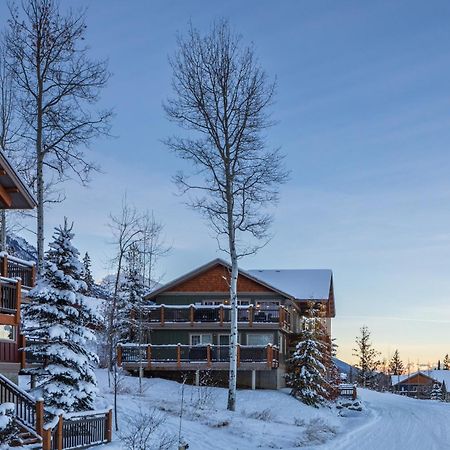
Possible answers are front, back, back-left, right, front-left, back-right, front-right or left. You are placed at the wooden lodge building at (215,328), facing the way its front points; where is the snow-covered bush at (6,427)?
front

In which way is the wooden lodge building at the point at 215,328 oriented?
toward the camera

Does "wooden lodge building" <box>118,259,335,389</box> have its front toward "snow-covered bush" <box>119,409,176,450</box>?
yes

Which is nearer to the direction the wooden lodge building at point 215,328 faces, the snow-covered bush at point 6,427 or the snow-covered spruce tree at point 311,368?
the snow-covered bush

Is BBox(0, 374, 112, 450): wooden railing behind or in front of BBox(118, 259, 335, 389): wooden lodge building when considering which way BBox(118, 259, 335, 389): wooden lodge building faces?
in front

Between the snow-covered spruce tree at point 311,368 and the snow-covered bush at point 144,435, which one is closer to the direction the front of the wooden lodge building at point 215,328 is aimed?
the snow-covered bush

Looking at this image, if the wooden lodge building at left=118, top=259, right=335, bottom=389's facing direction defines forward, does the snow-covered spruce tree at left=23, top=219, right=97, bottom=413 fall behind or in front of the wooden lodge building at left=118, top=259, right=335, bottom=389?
in front

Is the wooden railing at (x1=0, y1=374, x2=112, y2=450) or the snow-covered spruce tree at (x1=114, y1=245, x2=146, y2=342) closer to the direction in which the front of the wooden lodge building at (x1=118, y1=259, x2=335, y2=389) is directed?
the wooden railing
